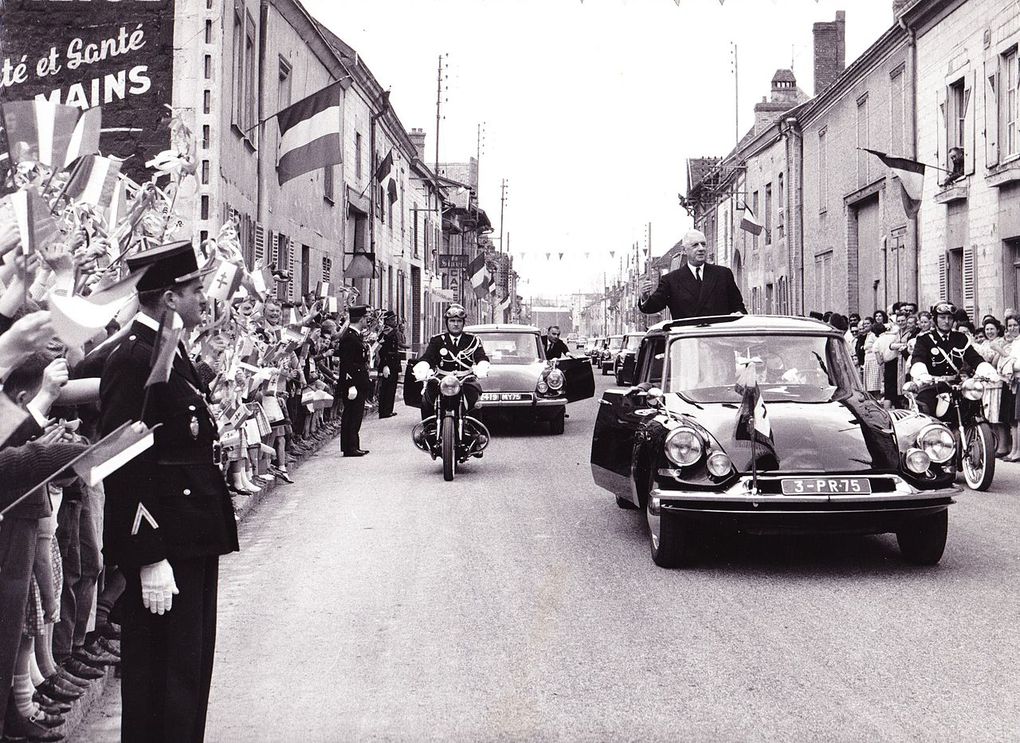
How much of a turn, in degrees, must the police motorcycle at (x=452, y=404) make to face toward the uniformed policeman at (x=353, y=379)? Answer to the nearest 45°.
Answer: approximately 135° to its right

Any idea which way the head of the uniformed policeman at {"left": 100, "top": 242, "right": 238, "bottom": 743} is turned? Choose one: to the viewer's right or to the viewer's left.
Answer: to the viewer's right

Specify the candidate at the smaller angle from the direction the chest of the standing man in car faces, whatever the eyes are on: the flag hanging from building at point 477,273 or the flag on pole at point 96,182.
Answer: the flag on pole

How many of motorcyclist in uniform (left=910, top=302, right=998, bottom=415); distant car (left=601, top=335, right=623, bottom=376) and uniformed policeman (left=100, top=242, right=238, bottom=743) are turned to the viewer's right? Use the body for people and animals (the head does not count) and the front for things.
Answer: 1

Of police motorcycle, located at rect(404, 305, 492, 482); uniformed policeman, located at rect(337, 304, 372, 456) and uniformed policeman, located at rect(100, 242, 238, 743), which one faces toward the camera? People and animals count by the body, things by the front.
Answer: the police motorcycle

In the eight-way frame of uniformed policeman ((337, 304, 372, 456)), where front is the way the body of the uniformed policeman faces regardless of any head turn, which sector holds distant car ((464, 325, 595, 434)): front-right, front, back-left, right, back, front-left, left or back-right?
front-left

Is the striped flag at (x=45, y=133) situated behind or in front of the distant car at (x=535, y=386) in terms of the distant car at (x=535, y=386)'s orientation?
in front

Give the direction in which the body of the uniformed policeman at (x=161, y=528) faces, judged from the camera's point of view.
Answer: to the viewer's right

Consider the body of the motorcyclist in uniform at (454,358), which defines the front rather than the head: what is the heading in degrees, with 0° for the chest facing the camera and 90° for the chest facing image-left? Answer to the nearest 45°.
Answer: approximately 0°

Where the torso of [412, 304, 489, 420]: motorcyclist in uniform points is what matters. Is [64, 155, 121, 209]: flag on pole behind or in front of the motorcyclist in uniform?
in front

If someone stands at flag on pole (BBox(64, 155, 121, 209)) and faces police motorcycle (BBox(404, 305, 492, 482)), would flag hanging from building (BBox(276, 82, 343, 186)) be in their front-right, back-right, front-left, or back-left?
front-left

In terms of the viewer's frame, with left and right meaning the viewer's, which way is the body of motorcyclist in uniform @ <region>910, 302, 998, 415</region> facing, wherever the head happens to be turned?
facing the viewer

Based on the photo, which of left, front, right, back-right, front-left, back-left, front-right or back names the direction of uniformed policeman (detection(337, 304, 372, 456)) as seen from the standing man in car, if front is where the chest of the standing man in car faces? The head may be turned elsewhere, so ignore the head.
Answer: back-right

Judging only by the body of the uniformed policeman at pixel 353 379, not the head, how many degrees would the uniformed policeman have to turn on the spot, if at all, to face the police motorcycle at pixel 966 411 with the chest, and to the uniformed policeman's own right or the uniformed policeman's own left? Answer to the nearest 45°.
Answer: approximately 45° to the uniformed policeman's own right

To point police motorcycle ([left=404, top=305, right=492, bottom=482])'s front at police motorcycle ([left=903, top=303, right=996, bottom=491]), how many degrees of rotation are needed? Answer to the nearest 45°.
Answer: approximately 90° to its left

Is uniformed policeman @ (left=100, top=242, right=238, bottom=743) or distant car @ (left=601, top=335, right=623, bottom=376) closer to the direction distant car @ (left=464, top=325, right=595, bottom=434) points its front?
the uniformed policeman
